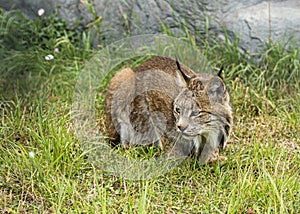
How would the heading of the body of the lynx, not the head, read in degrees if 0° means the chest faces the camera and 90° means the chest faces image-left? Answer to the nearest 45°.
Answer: approximately 315°

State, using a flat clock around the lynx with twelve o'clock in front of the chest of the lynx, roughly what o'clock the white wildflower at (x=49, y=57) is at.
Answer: The white wildflower is roughly at 6 o'clock from the lynx.
